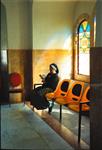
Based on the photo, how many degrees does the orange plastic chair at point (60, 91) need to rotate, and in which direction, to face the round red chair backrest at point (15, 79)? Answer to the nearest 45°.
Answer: approximately 90° to its right

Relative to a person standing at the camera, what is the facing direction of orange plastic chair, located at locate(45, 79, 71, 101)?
facing the viewer and to the left of the viewer
